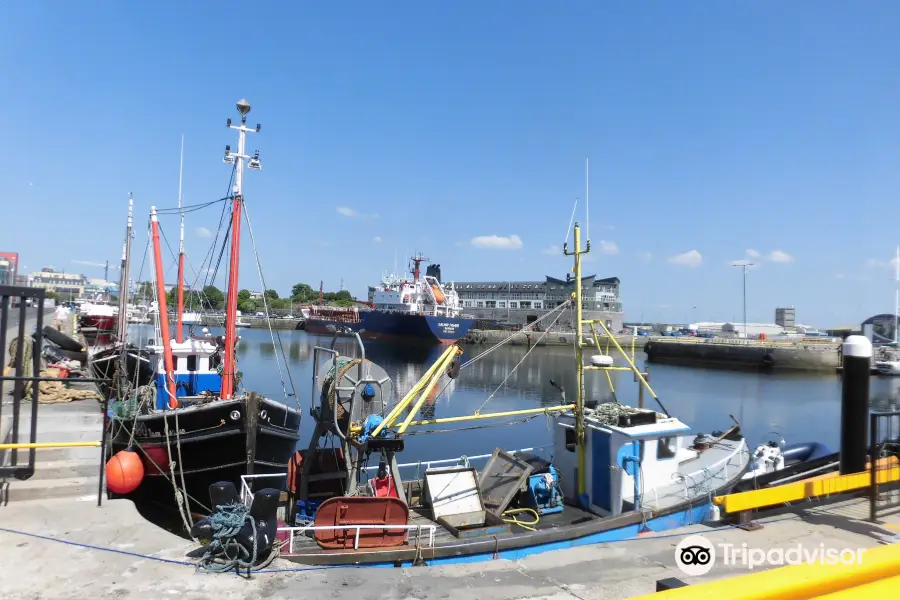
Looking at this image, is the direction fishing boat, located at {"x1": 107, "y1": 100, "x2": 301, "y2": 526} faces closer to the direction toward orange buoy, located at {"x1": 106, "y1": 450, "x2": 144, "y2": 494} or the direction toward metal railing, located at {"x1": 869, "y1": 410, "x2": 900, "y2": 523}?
the metal railing

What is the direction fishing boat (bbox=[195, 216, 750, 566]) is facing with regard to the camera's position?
facing away from the viewer and to the right of the viewer

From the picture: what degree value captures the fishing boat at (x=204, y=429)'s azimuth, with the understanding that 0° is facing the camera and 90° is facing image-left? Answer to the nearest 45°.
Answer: approximately 315°

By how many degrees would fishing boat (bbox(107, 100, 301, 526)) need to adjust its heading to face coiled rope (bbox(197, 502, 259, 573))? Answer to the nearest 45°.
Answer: approximately 45° to its right

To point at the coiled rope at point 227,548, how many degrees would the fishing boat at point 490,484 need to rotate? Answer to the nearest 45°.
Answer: approximately 180°
